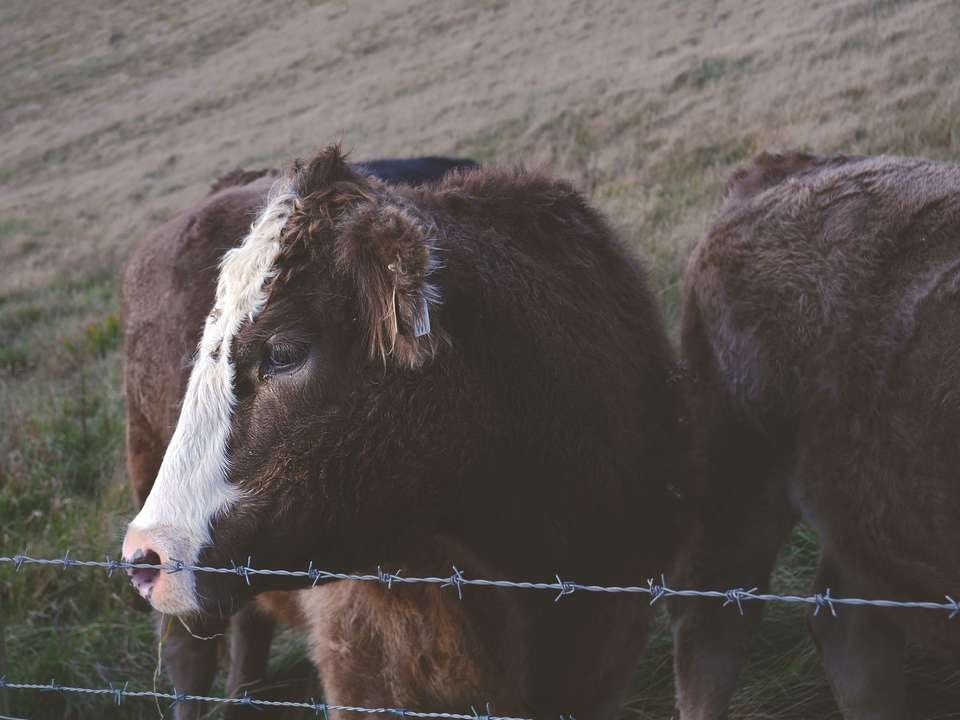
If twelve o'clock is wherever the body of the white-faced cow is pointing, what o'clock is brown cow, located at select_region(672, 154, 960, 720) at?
The brown cow is roughly at 7 o'clock from the white-faced cow.

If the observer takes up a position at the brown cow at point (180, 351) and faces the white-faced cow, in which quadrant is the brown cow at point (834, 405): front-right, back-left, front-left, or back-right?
front-left

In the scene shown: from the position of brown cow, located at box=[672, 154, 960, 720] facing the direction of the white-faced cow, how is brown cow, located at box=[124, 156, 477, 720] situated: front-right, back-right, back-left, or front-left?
front-right

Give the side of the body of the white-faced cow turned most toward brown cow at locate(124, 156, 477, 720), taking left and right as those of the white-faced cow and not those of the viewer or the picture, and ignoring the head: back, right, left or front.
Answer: right
